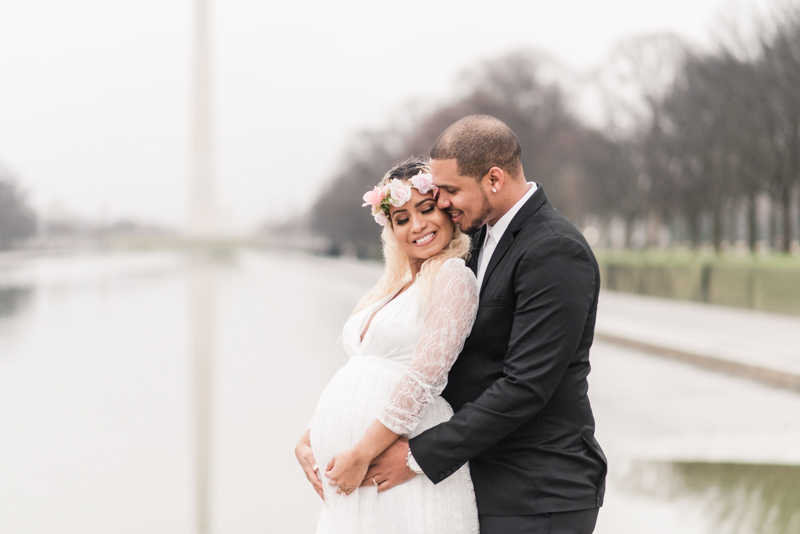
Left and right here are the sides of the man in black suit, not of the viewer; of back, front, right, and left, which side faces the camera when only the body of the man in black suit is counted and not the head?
left

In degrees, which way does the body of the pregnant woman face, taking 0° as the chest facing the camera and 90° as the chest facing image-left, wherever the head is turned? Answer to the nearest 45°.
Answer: approximately 45°

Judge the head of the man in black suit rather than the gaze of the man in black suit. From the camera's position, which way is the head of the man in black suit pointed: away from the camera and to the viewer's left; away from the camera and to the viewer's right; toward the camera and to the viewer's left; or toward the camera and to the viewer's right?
toward the camera and to the viewer's left

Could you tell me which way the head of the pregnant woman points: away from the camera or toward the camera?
toward the camera

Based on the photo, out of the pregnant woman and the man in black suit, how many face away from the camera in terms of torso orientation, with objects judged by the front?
0
